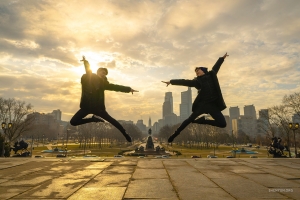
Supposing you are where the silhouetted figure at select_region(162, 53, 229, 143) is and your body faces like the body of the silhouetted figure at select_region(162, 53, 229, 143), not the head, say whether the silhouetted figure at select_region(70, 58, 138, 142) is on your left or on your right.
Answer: on your right
